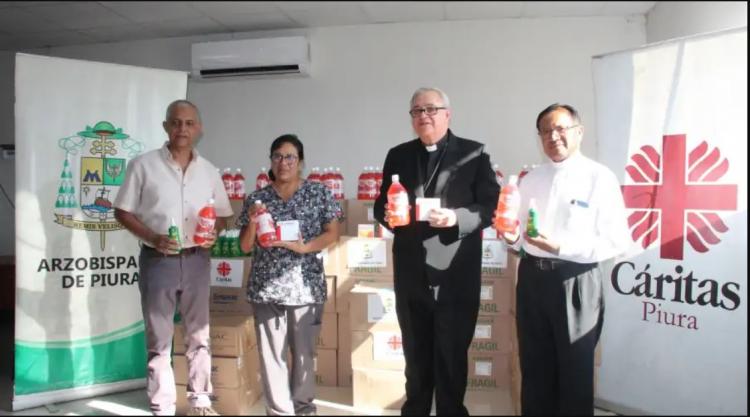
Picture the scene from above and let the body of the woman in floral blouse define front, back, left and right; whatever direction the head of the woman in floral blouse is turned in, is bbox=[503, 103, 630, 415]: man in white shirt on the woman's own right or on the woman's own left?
on the woman's own left

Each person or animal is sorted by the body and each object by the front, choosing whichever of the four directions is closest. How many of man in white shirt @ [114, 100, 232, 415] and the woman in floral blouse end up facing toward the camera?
2

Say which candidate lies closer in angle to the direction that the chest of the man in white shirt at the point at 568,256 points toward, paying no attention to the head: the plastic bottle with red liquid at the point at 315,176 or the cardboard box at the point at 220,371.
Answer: the cardboard box

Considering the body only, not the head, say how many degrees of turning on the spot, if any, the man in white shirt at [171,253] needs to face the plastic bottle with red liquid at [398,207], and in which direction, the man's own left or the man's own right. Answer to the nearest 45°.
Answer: approximately 45° to the man's own left

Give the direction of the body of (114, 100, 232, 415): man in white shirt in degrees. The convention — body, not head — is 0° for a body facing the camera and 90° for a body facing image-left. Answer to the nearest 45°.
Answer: approximately 0°
